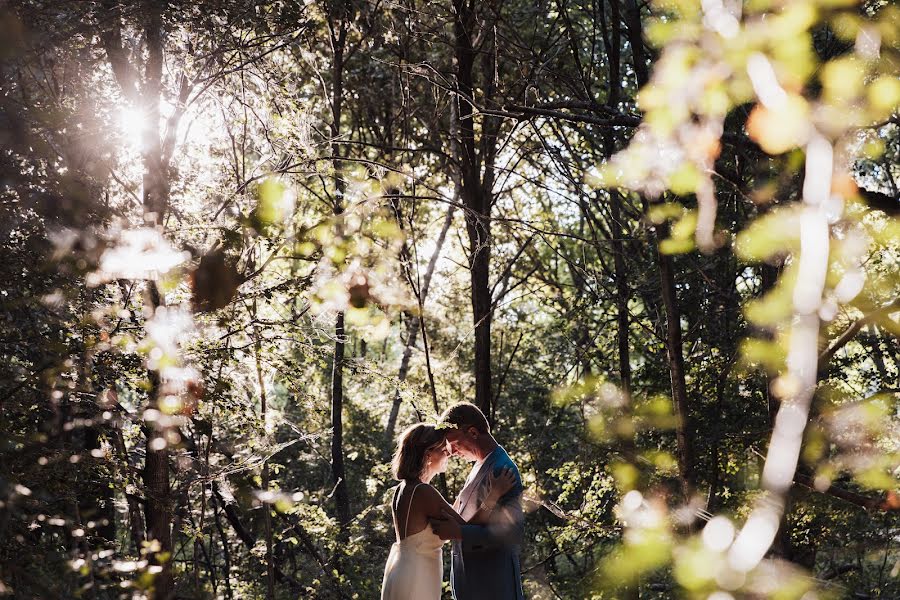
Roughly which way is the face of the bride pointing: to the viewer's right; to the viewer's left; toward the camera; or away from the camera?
to the viewer's right

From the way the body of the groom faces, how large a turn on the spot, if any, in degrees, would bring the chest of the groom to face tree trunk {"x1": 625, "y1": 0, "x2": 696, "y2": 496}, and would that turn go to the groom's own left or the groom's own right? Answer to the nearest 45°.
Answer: approximately 180°

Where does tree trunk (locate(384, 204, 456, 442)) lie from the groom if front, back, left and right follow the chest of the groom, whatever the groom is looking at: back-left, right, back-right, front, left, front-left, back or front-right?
right

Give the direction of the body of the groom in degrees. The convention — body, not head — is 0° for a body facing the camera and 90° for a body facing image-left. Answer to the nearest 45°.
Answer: approximately 90°

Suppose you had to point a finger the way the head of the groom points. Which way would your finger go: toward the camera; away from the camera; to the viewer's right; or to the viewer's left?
to the viewer's left
